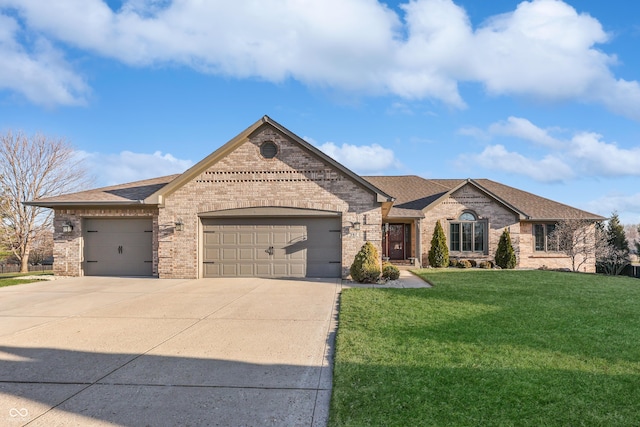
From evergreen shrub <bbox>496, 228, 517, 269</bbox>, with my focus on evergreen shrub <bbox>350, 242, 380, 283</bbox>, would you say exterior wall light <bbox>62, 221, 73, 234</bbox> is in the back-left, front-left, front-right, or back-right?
front-right

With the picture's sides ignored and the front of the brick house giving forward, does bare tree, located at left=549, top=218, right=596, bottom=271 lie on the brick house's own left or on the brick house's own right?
on the brick house's own left

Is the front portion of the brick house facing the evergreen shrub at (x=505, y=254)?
no

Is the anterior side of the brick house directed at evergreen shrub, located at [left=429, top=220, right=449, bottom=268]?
no

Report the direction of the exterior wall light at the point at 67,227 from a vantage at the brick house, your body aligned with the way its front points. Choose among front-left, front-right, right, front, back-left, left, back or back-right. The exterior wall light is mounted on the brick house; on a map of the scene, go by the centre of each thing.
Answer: right

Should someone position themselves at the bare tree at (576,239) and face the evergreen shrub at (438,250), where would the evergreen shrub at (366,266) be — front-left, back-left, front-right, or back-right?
front-left

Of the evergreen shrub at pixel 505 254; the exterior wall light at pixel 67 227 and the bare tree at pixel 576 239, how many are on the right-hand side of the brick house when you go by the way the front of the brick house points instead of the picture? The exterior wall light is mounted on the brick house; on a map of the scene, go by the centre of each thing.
1

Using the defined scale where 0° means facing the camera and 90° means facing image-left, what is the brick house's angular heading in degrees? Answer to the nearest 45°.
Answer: approximately 0°
